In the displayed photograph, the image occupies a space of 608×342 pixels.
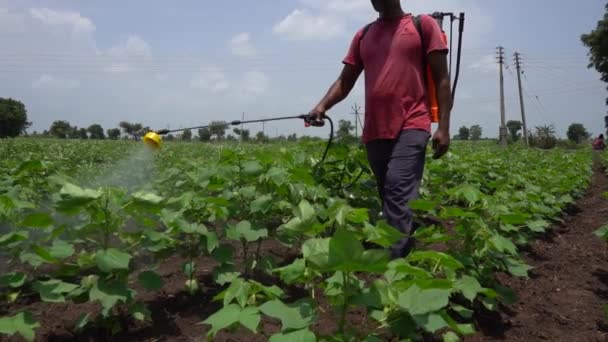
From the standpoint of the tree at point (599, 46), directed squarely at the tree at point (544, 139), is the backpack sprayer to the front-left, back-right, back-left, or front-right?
back-left

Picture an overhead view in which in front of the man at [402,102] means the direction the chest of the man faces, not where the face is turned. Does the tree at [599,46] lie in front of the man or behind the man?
behind

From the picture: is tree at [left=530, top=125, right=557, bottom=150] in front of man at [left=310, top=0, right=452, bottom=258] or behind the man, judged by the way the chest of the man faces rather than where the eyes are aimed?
behind
